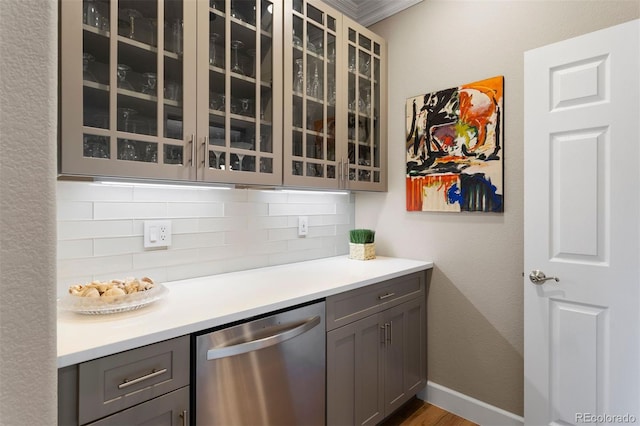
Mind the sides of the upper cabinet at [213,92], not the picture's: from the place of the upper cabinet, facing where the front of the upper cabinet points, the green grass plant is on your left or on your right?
on your left

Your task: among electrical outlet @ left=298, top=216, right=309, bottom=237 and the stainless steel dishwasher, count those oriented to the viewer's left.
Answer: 0

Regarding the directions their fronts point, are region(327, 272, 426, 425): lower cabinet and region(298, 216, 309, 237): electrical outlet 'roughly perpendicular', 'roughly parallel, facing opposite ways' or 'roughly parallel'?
roughly parallel

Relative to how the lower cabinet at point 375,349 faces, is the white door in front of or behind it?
in front

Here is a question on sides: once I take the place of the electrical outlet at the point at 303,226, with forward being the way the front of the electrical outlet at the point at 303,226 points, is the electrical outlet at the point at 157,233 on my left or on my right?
on my right

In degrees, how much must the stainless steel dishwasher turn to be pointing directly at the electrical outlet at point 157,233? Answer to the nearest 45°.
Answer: approximately 180°

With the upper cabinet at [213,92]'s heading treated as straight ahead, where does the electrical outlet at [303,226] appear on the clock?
The electrical outlet is roughly at 9 o'clock from the upper cabinet.

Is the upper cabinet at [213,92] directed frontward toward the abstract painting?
no

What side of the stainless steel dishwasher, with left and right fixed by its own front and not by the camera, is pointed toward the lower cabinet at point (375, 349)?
left

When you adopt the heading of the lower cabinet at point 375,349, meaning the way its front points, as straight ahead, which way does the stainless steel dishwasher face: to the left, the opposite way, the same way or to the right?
the same way

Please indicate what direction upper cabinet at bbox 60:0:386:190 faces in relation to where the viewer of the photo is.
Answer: facing the viewer and to the right of the viewer

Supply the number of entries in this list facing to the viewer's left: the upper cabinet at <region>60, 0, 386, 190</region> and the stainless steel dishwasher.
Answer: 0

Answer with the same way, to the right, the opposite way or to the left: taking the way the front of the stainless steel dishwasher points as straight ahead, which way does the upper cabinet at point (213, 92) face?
the same way

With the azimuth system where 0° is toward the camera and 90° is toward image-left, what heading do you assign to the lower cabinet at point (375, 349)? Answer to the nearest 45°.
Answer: approximately 315°

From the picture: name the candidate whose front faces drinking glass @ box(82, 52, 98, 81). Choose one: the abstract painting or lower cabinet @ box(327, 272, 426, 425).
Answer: the abstract painting

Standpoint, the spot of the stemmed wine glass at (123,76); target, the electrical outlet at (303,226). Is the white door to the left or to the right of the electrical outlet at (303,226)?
right

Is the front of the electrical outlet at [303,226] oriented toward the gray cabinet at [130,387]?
no

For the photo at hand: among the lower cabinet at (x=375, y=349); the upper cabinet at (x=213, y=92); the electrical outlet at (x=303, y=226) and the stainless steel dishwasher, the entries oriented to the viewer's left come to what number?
0
